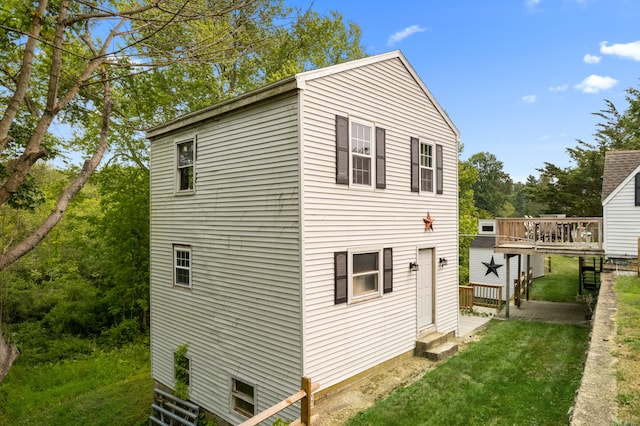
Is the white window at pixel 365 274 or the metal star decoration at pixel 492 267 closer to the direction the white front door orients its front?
the white window

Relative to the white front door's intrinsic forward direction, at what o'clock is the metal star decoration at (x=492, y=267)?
The metal star decoration is roughly at 8 o'clock from the white front door.

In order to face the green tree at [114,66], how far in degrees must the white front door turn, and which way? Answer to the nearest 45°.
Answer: approximately 135° to its right

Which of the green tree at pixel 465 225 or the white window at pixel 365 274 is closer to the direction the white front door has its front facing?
the white window

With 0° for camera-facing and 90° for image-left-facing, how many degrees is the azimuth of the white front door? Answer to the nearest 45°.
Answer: approximately 315°

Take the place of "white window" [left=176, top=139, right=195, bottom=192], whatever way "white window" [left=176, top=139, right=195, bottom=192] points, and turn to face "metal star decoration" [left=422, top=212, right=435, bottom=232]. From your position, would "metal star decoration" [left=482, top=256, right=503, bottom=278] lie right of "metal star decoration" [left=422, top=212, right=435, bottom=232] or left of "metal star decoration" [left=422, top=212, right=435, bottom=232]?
left

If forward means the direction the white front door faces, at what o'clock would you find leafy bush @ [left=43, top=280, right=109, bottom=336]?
The leafy bush is roughly at 5 o'clock from the white front door.

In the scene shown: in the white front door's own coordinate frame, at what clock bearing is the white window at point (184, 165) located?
The white window is roughly at 4 o'clock from the white front door.

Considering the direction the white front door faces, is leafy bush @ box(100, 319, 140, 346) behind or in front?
behind

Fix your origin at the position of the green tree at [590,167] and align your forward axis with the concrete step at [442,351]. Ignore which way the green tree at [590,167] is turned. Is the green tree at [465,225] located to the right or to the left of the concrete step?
right
